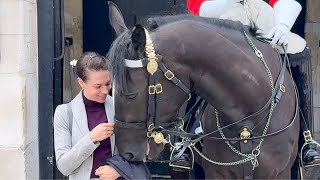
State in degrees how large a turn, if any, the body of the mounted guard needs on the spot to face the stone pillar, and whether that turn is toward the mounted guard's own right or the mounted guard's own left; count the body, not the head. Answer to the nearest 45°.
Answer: approximately 90° to the mounted guard's own right

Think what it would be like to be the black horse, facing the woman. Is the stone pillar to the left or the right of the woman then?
right

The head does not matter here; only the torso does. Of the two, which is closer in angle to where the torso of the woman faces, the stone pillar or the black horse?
the black horse

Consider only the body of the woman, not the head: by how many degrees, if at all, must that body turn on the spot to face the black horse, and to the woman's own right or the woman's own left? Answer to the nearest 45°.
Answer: approximately 45° to the woman's own left

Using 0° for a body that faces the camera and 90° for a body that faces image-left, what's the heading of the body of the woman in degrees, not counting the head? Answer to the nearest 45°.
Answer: approximately 315°

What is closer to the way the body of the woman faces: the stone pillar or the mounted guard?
the mounted guard
